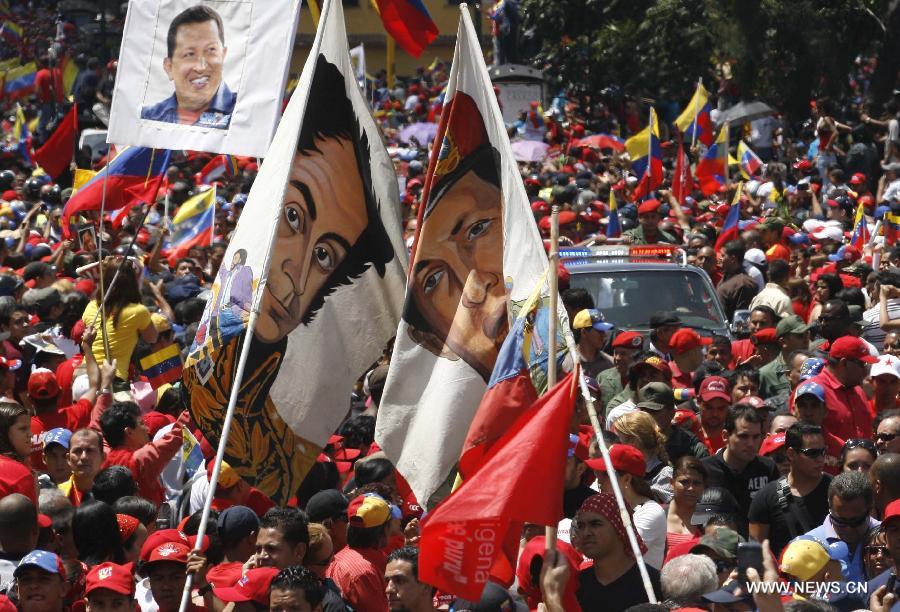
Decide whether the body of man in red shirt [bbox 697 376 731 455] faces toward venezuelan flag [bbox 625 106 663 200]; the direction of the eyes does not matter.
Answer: no

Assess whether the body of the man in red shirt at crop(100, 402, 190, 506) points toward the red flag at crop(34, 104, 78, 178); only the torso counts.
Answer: no

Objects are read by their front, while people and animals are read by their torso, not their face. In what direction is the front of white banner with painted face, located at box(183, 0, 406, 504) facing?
toward the camera

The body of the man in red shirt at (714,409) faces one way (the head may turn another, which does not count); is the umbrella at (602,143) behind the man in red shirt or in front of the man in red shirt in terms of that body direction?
behind

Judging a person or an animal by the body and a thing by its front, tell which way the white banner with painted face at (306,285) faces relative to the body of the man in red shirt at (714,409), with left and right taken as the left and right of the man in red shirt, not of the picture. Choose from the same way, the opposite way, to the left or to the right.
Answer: the same way

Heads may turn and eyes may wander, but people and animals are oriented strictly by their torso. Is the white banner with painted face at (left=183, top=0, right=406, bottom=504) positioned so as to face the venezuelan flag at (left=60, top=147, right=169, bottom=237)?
no

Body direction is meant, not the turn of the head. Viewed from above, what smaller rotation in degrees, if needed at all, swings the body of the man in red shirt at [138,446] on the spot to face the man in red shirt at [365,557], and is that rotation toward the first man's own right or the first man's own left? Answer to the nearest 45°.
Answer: approximately 90° to the first man's own right

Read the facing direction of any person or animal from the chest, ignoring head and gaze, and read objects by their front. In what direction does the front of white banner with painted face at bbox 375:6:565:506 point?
toward the camera

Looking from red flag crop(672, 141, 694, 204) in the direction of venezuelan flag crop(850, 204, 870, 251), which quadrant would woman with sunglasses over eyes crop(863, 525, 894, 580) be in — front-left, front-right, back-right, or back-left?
front-right

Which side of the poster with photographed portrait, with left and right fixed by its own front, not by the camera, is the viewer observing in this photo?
front

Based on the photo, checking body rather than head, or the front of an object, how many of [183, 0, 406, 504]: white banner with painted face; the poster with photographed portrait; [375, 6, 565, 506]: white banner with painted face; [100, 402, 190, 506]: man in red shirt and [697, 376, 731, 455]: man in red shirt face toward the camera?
4

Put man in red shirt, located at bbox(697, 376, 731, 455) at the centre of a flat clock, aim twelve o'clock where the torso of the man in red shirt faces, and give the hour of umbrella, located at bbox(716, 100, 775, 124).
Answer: The umbrella is roughly at 6 o'clock from the man in red shirt.

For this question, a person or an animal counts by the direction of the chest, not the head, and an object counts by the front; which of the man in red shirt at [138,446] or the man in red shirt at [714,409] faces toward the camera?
the man in red shirt at [714,409]
